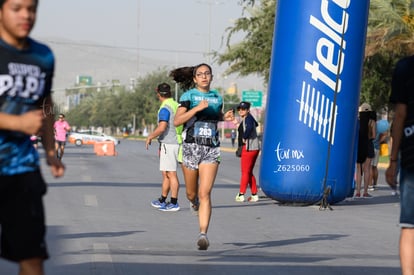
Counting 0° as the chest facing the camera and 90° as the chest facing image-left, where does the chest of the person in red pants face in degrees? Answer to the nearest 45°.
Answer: approximately 45°

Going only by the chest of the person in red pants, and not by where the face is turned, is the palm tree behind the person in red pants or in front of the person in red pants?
behind

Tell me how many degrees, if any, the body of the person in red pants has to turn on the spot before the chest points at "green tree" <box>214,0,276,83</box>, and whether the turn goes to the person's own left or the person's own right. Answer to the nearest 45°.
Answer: approximately 135° to the person's own right

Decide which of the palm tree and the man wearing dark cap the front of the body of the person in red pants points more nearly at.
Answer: the man wearing dark cap
